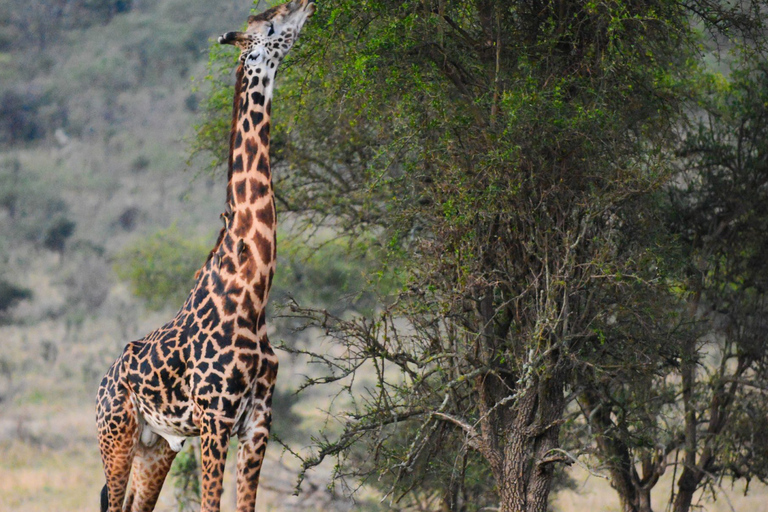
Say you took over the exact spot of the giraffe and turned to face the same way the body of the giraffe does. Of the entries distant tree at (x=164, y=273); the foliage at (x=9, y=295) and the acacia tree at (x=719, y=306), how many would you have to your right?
0

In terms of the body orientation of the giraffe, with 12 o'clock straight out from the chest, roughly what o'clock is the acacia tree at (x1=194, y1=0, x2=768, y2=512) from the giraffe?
The acacia tree is roughly at 10 o'clock from the giraffe.

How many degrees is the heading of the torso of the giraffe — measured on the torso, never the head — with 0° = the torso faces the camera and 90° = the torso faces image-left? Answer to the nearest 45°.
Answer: approximately 315°

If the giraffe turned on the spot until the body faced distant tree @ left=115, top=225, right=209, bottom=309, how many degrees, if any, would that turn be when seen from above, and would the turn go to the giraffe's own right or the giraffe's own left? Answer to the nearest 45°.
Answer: approximately 135° to the giraffe's own left

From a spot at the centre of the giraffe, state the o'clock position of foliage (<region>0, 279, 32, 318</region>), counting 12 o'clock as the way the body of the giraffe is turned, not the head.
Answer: The foliage is roughly at 7 o'clock from the giraffe.

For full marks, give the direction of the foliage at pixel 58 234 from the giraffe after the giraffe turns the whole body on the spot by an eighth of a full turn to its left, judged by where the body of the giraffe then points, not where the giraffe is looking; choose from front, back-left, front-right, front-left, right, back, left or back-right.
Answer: left
